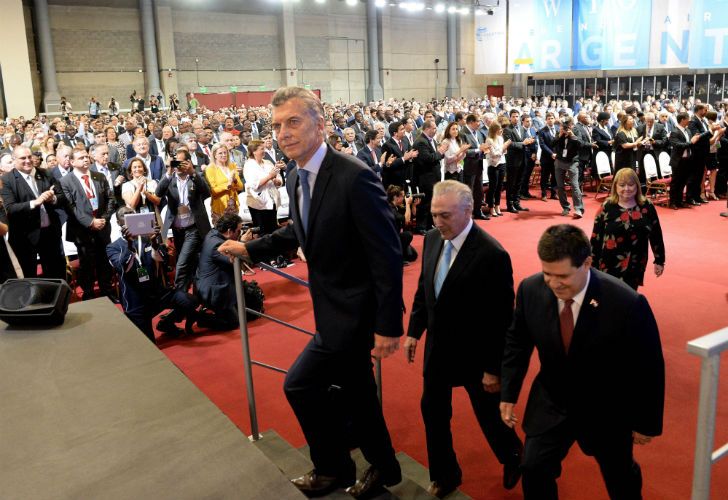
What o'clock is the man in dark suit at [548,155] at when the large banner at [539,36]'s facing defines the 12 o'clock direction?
The man in dark suit is roughly at 12 o'clock from the large banner.

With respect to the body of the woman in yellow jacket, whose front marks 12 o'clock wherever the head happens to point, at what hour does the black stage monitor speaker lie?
The black stage monitor speaker is roughly at 2 o'clock from the woman in yellow jacket.

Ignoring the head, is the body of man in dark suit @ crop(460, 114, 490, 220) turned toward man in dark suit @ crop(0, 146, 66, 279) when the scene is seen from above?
no

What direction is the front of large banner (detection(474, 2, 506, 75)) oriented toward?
toward the camera

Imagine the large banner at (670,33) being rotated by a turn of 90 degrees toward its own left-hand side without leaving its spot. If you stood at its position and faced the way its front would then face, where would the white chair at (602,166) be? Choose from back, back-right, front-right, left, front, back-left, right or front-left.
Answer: right

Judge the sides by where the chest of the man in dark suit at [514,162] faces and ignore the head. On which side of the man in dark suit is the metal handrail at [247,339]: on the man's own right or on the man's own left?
on the man's own right

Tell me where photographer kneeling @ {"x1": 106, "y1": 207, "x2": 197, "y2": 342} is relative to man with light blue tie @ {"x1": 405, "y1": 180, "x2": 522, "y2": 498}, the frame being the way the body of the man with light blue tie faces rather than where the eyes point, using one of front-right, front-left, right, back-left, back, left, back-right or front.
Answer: right

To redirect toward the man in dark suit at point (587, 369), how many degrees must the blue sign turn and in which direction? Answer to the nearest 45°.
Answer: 0° — it already faces them

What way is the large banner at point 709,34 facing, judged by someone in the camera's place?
facing the viewer

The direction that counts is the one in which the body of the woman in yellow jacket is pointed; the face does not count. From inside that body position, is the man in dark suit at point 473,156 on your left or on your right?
on your left

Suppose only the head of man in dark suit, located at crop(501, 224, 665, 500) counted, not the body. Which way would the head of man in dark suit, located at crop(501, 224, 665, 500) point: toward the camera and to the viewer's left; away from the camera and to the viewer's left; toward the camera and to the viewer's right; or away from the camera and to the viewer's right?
toward the camera and to the viewer's left

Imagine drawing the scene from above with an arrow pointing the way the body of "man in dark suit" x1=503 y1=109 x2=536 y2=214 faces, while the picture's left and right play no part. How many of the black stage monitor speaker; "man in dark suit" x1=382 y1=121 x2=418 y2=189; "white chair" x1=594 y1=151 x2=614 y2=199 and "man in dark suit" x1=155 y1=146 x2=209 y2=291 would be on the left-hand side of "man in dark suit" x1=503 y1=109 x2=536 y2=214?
1

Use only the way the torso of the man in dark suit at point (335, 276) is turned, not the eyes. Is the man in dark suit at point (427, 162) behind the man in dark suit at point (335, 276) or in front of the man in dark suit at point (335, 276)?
behind

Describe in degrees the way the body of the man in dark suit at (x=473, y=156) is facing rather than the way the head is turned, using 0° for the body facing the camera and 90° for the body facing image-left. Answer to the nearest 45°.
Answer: approximately 315°

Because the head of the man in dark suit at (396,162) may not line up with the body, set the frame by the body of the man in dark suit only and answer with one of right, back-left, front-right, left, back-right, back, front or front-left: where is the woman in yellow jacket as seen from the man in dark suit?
right

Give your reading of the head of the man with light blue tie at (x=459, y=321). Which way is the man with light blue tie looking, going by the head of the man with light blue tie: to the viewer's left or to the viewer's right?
to the viewer's left

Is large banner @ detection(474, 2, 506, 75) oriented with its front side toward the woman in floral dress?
yes
